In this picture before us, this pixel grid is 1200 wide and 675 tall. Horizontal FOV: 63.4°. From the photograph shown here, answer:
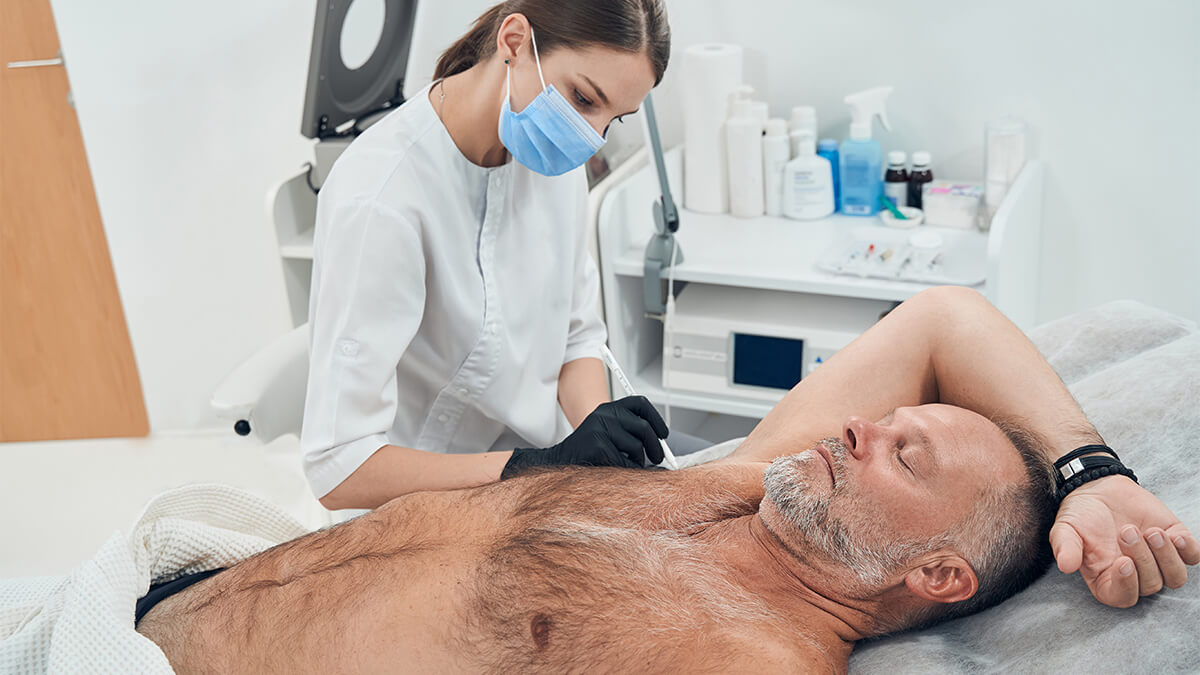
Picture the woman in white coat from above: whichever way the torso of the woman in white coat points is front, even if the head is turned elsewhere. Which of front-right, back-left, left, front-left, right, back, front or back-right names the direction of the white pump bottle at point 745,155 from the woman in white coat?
left

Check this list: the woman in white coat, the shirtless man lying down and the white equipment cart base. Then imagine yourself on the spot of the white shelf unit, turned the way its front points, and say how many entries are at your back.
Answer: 0

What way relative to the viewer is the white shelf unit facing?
toward the camera

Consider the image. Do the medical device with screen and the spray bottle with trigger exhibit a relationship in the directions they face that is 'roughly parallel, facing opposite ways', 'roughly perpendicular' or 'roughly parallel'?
roughly perpendicular

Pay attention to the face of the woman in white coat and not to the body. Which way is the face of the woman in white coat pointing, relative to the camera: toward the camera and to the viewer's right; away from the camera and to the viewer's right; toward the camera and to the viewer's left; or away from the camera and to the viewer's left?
toward the camera and to the viewer's right

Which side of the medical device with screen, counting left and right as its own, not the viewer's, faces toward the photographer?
front

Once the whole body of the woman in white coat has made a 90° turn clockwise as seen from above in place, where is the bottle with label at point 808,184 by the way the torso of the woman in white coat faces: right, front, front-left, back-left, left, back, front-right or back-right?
back

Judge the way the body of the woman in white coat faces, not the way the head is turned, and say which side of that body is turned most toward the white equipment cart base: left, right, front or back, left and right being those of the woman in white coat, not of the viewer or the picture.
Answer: back

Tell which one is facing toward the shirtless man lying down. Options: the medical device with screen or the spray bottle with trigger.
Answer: the medical device with screen

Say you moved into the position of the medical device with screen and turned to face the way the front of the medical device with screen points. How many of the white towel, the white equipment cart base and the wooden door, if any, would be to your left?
0
